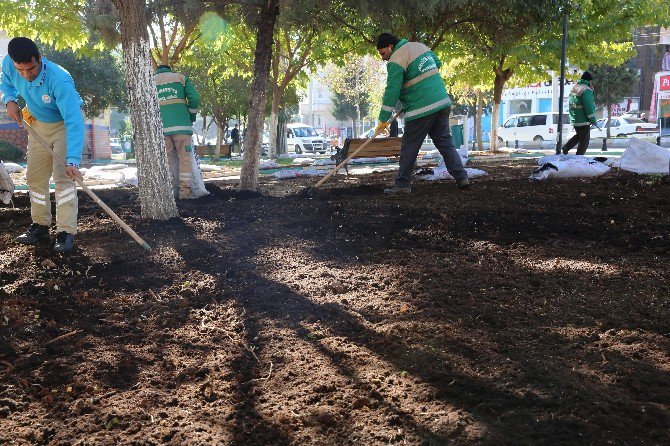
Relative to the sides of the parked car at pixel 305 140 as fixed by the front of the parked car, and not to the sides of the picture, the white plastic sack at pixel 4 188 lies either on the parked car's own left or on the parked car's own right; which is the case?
on the parked car's own right

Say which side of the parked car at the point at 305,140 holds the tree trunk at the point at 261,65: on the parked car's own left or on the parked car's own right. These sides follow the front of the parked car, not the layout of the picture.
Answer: on the parked car's own right

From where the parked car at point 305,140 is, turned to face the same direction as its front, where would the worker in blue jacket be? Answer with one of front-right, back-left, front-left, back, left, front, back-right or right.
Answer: front-right

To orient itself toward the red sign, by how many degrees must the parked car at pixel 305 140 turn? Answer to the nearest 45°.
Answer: approximately 45° to its left

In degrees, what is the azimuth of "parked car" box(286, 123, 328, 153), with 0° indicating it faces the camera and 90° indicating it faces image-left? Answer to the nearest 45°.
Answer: approximately 315°
